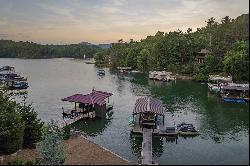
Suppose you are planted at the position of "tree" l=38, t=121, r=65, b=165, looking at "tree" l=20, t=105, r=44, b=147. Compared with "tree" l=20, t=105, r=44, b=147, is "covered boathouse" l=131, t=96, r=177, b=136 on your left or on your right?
right

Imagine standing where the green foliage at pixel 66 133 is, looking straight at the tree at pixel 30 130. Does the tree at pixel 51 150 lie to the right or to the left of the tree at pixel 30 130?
left
